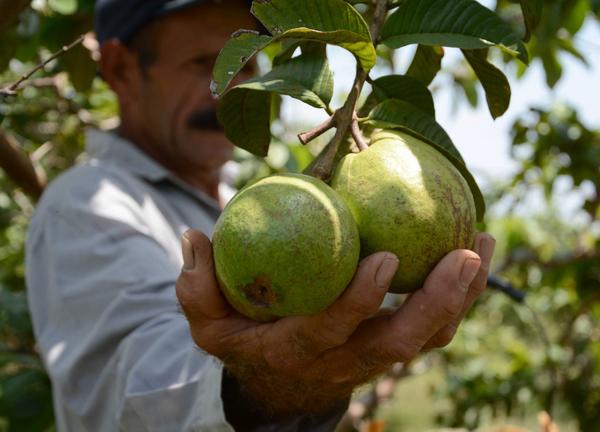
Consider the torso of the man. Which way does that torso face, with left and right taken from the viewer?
facing the viewer and to the right of the viewer

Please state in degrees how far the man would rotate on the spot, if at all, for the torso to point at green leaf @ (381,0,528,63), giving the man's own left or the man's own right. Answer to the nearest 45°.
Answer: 0° — they already face it
